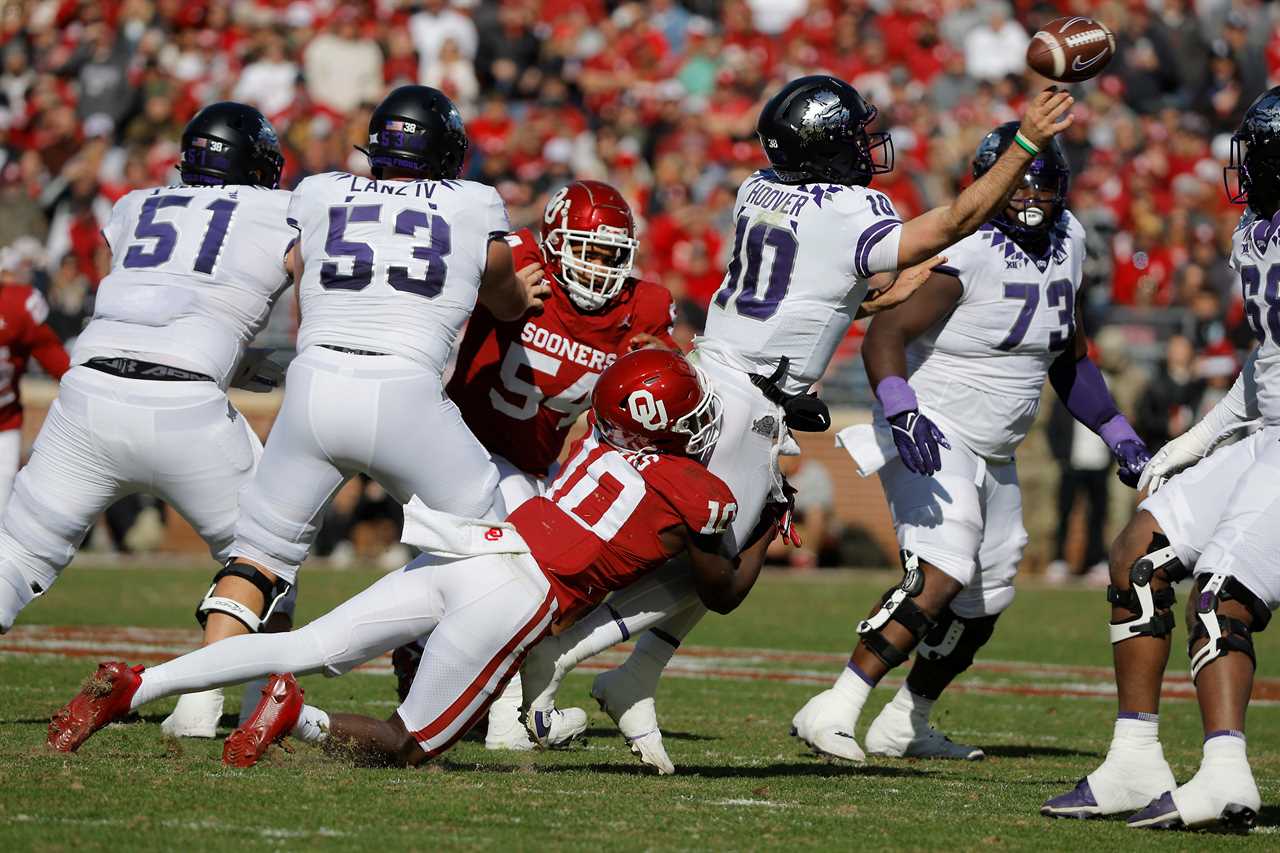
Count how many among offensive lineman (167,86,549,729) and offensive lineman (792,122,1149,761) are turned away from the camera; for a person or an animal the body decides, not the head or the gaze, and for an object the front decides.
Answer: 1

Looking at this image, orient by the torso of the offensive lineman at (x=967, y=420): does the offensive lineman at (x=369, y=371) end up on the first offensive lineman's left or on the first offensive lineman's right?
on the first offensive lineman's right

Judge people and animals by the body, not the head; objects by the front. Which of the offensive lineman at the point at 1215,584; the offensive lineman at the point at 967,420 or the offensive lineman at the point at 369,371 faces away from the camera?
the offensive lineman at the point at 369,371

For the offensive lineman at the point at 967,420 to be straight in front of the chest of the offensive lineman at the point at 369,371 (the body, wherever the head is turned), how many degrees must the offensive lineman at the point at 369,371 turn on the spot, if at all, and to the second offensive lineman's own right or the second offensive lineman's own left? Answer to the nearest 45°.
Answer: approximately 90° to the second offensive lineman's own right

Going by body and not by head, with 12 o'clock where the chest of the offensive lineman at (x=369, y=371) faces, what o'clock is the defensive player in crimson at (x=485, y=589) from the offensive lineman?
The defensive player in crimson is roughly at 5 o'clock from the offensive lineman.

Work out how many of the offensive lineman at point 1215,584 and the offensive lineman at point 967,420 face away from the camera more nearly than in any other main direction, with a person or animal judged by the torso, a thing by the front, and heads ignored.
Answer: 0

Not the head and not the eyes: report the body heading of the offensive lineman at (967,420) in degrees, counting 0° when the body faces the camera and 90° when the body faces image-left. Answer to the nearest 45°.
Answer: approximately 315°

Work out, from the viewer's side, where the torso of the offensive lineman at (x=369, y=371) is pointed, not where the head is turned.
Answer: away from the camera

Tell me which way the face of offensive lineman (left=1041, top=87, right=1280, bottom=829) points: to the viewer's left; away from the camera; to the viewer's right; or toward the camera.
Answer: to the viewer's left
